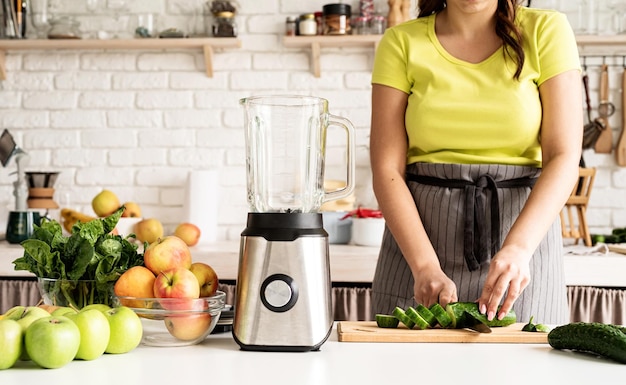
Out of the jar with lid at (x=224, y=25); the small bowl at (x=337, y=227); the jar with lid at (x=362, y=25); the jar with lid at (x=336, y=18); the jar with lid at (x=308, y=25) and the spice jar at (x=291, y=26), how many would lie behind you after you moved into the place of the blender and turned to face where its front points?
6

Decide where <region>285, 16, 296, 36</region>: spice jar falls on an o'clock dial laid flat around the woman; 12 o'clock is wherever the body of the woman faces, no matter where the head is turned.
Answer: The spice jar is roughly at 5 o'clock from the woman.

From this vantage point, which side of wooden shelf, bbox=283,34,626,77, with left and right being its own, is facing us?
front

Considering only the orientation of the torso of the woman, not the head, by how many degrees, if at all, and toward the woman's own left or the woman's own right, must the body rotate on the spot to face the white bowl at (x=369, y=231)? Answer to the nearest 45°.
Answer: approximately 180°

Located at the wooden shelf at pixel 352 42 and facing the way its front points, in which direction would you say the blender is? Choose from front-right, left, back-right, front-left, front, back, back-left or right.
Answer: front

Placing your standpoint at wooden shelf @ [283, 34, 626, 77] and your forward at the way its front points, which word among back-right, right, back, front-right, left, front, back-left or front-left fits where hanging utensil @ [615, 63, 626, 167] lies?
left

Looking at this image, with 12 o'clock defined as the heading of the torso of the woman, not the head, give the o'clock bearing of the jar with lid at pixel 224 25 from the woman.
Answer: The jar with lid is roughly at 5 o'clock from the woman.

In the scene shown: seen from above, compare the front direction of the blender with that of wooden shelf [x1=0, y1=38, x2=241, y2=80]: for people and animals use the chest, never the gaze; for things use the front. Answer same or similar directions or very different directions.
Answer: same or similar directions

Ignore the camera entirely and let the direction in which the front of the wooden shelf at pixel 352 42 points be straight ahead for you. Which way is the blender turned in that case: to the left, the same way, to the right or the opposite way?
the same way

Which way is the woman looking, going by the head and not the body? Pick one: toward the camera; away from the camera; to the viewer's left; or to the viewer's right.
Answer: toward the camera

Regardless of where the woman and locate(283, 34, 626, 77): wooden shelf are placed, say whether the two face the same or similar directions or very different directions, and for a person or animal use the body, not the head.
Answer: same or similar directions

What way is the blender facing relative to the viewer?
toward the camera

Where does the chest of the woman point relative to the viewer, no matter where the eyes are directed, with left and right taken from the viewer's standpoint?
facing the viewer
